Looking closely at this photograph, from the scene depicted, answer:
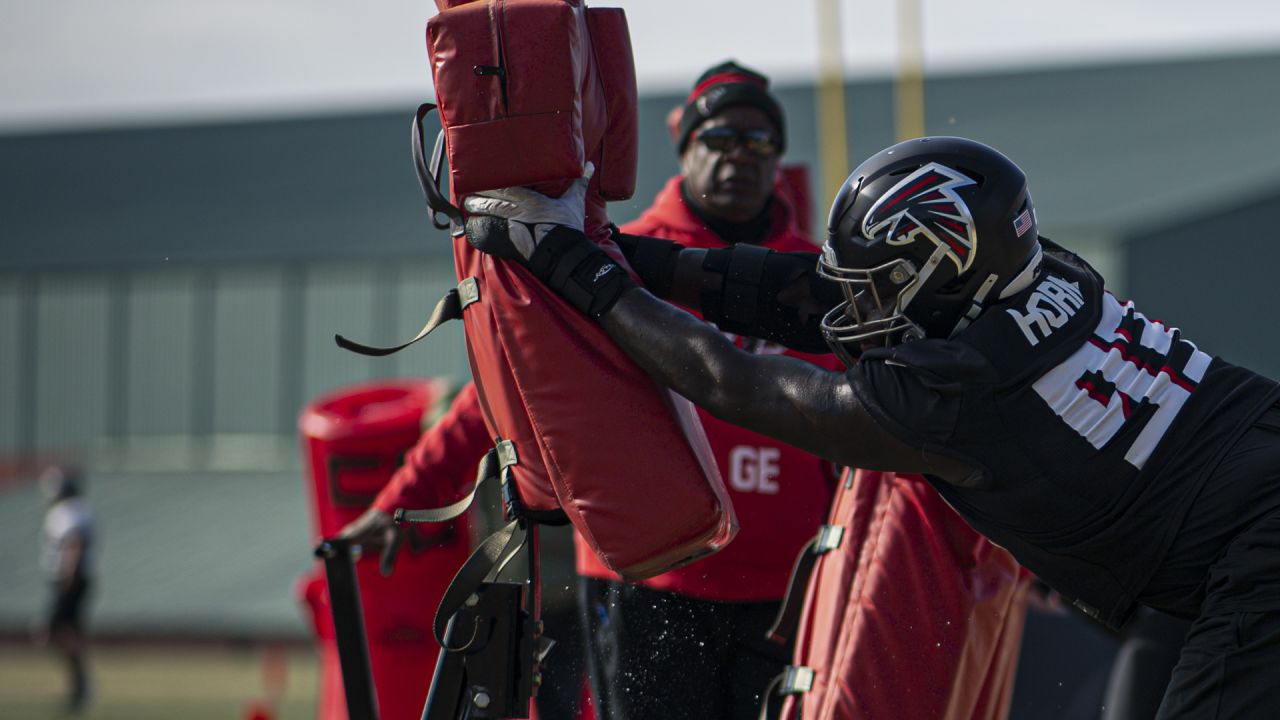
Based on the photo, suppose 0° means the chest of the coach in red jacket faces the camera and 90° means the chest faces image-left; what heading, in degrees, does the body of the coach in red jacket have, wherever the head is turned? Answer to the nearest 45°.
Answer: approximately 0°

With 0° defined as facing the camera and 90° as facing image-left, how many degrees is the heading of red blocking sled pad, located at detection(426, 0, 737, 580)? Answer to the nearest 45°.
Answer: approximately 270°

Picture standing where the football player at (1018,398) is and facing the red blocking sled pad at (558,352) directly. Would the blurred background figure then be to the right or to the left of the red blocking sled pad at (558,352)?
right
